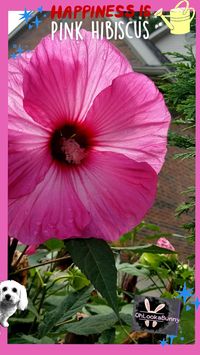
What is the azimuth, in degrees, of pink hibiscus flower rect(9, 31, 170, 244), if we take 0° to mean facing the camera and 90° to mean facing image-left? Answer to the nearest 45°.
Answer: approximately 0°
